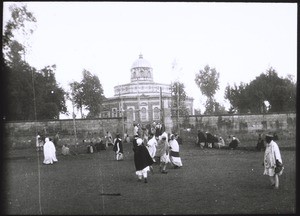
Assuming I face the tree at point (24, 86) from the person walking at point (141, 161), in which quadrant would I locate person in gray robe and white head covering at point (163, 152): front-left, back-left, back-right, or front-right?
front-right

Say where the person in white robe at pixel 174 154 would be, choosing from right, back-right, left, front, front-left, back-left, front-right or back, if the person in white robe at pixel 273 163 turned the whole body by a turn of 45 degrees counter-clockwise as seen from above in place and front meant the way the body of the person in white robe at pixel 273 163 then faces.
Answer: back-right

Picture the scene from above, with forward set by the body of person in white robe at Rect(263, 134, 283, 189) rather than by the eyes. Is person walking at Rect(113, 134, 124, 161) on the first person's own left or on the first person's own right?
on the first person's own right

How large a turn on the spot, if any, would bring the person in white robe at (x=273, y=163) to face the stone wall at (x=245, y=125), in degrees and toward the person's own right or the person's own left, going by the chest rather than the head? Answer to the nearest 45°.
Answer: approximately 135° to the person's own right

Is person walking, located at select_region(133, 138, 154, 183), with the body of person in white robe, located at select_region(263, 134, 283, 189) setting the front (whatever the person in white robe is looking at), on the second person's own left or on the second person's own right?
on the second person's own right

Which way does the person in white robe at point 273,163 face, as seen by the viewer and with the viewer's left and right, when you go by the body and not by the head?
facing the viewer and to the left of the viewer

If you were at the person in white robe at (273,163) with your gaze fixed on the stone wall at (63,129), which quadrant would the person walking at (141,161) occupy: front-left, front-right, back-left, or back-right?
front-left

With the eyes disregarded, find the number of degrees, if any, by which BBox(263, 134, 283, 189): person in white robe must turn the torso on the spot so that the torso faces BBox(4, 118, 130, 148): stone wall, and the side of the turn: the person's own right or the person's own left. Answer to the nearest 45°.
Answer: approximately 90° to the person's own right

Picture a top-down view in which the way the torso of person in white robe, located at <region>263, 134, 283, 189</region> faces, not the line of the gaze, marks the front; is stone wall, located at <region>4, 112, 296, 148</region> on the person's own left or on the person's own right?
on the person's own right

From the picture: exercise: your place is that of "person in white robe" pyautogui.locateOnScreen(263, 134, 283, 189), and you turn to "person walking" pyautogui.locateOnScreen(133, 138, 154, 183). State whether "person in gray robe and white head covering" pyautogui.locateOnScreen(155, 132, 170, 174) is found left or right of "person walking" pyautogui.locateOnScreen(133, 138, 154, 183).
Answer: right

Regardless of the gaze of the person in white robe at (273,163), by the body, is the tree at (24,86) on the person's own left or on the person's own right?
on the person's own right

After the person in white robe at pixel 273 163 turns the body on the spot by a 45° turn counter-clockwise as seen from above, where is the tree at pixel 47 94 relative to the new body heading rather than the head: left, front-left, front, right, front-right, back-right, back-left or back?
back-right
